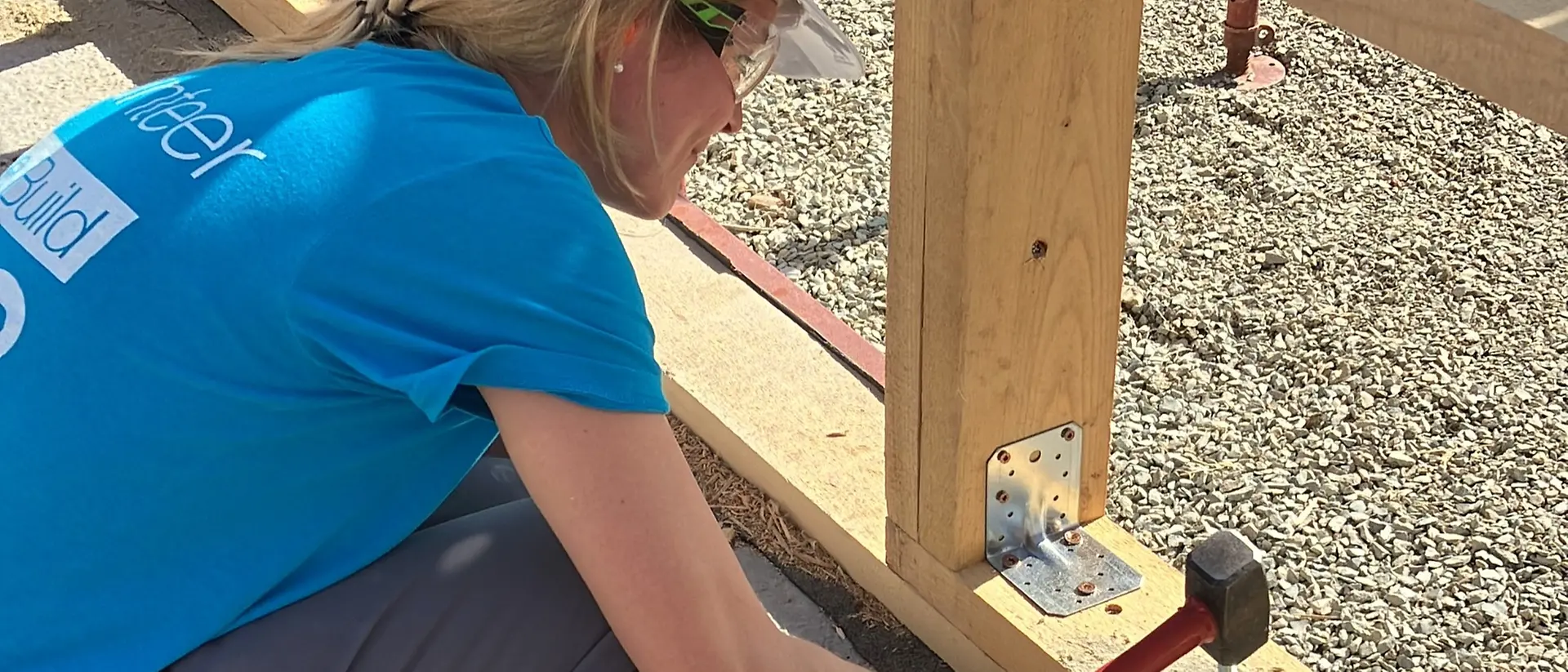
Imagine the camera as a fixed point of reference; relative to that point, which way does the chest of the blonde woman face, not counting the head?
to the viewer's right

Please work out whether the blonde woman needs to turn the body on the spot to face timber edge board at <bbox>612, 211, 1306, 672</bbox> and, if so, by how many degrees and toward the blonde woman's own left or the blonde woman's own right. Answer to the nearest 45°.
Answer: approximately 45° to the blonde woman's own left

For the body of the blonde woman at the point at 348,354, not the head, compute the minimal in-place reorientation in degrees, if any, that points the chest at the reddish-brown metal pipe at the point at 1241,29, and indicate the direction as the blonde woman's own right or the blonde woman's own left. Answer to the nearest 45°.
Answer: approximately 45° to the blonde woman's own left

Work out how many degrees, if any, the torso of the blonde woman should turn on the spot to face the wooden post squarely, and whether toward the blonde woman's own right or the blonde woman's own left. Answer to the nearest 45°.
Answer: approximately 45° to the blonde woman's own right

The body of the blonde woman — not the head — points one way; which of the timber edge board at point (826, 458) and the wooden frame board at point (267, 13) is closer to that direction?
the timber edge board

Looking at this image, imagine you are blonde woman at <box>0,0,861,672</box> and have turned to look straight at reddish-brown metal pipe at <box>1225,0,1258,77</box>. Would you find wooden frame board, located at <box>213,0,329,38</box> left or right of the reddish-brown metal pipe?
left

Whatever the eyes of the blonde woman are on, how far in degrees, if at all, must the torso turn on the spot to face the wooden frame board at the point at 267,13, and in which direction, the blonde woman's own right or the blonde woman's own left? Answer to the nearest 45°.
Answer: approximately 90° to the blonde woman's own left
